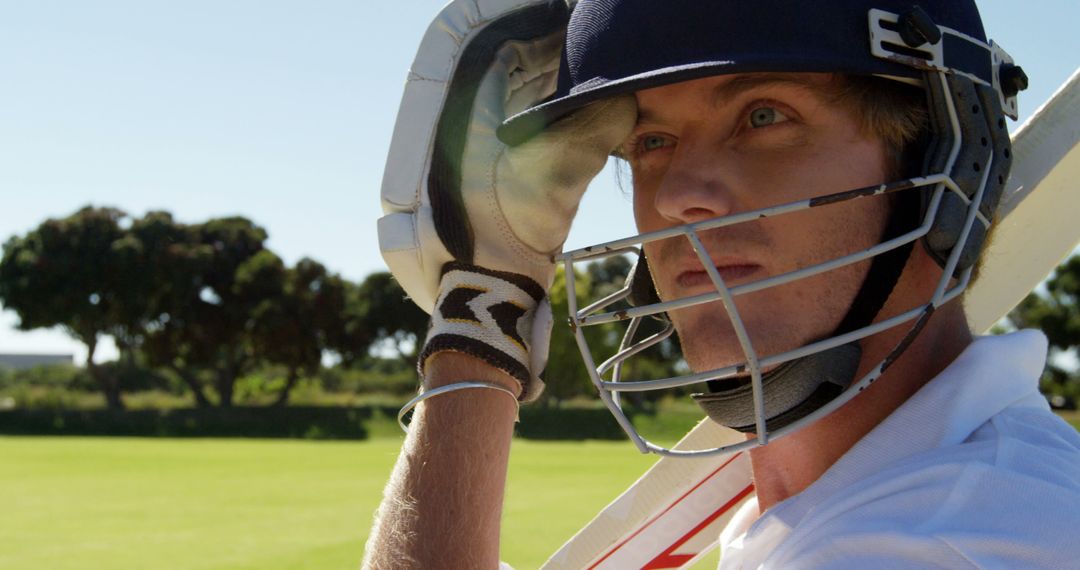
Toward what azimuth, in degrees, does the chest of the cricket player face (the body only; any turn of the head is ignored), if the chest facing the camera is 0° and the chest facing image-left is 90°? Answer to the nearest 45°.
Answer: approximately 45°

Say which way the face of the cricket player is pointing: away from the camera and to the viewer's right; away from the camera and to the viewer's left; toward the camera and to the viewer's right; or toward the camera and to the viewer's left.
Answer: toward the camera and to the viewer's left

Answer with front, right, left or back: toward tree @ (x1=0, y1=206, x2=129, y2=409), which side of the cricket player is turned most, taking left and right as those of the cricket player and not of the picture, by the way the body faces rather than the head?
right

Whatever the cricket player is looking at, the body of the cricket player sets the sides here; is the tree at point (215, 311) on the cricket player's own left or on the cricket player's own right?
on the cricket player's own right

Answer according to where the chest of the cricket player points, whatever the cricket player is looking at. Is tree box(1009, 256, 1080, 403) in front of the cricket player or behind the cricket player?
behind

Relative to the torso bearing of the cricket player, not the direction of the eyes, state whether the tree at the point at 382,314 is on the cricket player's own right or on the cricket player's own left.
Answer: on the cricket player's own right
